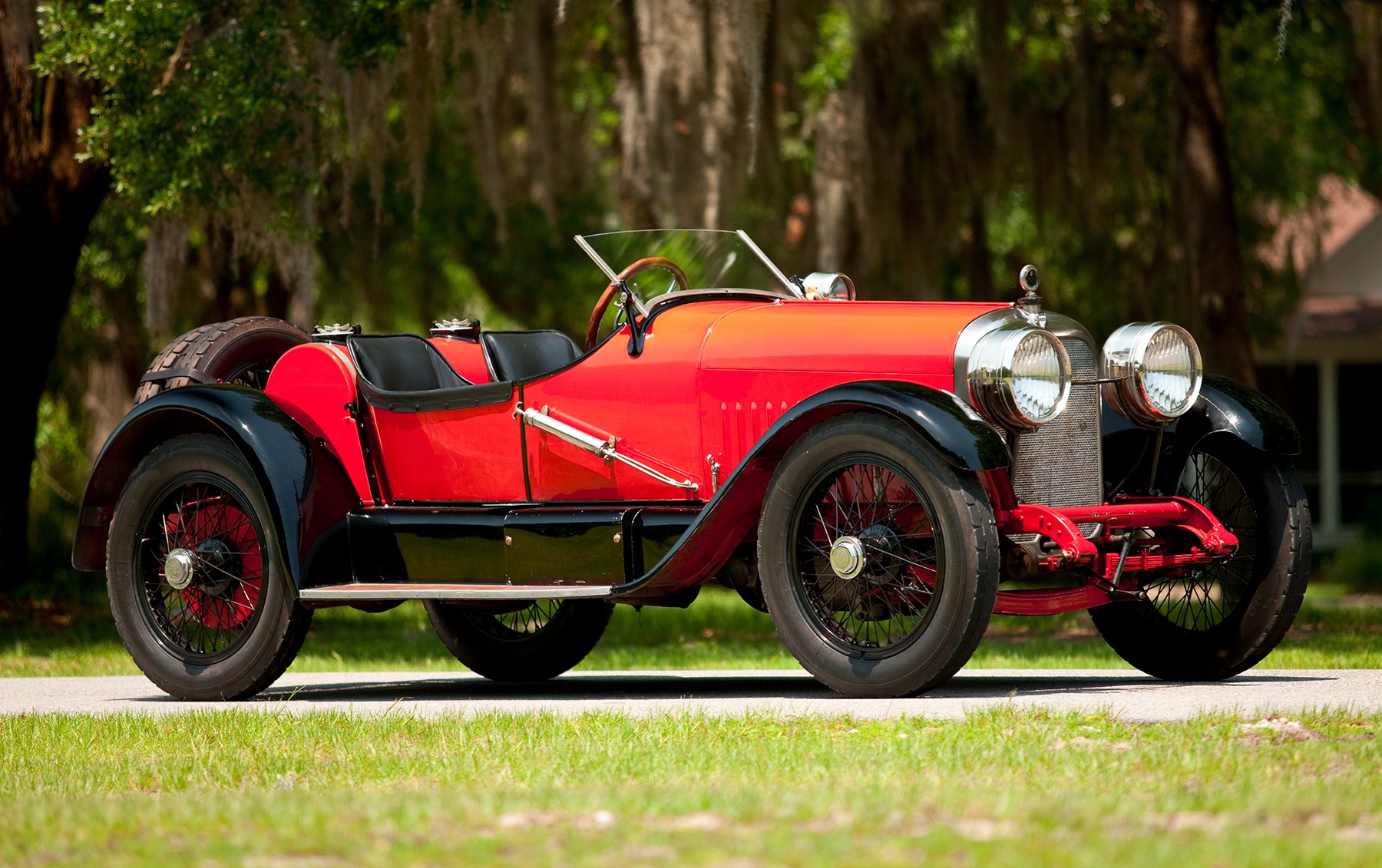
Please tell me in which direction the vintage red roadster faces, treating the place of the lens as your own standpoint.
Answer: facing the viewer and to the right of the viewer
